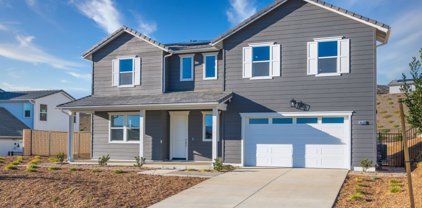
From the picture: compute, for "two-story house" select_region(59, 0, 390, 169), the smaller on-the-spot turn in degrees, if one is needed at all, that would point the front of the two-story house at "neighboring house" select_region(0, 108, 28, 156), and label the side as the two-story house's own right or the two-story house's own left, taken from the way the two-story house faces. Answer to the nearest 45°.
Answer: approximately 135° to the two-story house's own right

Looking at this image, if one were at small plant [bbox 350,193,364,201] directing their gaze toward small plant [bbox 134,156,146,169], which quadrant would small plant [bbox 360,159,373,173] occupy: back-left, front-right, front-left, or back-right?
front-right

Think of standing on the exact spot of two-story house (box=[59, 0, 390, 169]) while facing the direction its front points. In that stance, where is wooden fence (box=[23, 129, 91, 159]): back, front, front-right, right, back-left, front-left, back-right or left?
back-right

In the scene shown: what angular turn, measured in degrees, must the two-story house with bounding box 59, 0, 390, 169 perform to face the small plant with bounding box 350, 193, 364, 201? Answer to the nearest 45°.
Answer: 0° — it already faces it

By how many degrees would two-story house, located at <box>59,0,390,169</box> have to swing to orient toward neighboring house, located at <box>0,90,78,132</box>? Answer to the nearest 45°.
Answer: approximately 135° to its right

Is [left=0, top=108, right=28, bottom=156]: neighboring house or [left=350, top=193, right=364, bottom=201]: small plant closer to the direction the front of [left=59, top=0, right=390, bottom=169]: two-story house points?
the small plant

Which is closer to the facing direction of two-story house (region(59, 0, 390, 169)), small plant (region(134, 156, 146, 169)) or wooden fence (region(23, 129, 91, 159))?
the small plant

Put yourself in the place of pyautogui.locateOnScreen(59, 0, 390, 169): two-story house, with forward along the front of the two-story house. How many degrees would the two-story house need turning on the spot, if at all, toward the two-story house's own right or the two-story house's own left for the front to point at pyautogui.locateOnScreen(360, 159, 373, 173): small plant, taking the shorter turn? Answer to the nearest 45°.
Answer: approximately 45° to the two-story house's own left

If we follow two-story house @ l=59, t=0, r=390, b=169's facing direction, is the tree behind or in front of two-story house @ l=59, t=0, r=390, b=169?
in front

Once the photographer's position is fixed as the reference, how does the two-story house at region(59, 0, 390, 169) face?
facing the viewer

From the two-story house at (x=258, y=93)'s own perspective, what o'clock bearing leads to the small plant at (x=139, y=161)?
The small plant is roughly at 1 o'clock from the two-story house.
